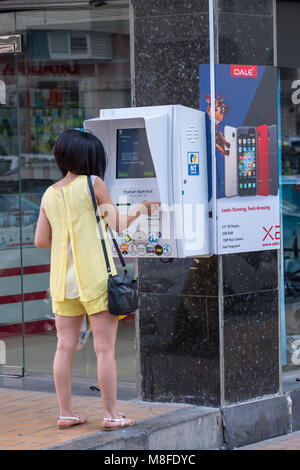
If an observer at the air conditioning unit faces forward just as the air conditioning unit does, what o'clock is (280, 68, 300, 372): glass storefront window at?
The glass storefront window is roughly at 9 o'clock from the air conditioning unit.

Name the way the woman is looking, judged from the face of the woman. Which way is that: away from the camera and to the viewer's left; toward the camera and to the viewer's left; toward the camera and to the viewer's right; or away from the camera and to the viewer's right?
away from the camera and to the viewer's right

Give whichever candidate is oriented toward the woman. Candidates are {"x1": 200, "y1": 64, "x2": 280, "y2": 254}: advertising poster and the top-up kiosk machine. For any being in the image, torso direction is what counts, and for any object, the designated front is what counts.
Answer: the top-up kiosk machine

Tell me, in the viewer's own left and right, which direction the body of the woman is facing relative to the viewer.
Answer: facing away from the viewer and to the right of the viewer

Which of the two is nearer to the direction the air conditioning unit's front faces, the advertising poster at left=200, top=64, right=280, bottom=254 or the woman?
the woman

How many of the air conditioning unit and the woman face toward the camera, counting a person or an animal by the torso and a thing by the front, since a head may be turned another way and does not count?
1

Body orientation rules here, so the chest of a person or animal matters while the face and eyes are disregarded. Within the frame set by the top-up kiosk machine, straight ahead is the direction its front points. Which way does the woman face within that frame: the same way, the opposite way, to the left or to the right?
the opposite way

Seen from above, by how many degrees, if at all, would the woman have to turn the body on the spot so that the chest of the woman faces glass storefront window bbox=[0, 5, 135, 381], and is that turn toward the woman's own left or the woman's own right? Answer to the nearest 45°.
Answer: approximately 45° to the woman's own left

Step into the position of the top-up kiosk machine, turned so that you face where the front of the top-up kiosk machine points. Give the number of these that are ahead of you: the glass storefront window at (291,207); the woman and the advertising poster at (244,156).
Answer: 1

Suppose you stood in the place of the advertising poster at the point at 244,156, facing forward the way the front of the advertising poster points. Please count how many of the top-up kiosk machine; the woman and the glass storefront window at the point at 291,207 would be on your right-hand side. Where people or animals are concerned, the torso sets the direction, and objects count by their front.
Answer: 2

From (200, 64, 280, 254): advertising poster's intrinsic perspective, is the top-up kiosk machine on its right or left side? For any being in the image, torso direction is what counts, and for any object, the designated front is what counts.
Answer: on its right

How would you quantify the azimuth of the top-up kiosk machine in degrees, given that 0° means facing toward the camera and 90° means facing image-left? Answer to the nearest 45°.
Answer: approximately 45°

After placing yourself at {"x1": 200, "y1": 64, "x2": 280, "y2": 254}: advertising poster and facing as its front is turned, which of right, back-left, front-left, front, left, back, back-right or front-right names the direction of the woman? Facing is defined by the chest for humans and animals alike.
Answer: right
